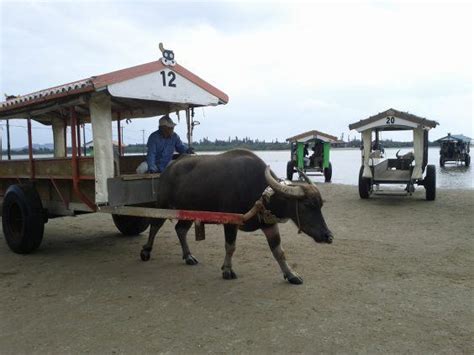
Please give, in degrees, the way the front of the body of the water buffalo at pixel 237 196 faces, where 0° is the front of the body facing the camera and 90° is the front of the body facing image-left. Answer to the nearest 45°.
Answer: approximately 315°

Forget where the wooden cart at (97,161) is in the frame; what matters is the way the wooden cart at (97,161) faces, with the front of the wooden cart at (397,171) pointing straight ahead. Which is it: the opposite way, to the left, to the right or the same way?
to the right

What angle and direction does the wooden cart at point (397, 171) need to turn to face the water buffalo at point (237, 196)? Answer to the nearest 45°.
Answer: approximately 180°

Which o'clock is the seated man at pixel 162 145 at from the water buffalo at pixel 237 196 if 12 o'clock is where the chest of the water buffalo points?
The seated man is roughly at 6 o'clock from the water buffalo.

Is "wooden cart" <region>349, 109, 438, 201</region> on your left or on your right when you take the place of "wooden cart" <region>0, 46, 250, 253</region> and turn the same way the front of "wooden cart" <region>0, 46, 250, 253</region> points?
on your left

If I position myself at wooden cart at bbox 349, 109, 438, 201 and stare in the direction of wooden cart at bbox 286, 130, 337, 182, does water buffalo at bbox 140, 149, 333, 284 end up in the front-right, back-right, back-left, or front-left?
back-left

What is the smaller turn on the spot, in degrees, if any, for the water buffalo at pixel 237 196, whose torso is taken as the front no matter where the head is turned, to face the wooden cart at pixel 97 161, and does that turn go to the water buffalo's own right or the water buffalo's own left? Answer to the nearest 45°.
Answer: approximately 135° to the water buffalo's own right

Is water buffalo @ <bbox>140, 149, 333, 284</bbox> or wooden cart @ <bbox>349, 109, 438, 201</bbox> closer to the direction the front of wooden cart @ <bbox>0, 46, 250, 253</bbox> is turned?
the water buffalo

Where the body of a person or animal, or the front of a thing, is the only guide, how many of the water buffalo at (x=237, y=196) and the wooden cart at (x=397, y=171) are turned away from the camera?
1

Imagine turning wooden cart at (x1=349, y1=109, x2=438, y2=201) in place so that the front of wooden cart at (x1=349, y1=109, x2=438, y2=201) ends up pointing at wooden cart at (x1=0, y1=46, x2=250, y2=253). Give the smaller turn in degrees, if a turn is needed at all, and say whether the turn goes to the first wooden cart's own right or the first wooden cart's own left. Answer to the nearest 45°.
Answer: approximately 135° to the first wooden cart's own left

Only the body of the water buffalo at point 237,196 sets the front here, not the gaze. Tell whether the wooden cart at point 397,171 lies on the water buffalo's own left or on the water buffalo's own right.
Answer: on the water buffalo's own left

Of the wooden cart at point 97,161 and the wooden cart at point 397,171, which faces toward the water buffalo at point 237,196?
the wooden cart at point 97,161
